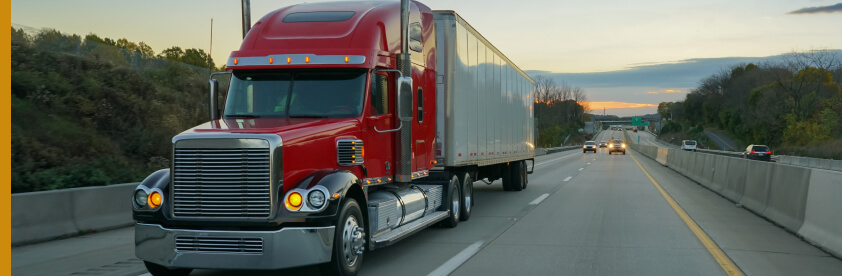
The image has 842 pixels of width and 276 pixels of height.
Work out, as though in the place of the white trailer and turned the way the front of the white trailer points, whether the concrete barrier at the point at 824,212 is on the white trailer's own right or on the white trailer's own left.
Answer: on the white trailer's own left

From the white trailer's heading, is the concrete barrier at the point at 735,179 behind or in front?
behind

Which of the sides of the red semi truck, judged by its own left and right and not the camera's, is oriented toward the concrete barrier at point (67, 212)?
right

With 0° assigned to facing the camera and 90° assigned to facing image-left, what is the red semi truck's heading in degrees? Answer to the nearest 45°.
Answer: approximately 45°

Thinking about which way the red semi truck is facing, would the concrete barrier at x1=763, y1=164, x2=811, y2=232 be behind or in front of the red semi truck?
behind

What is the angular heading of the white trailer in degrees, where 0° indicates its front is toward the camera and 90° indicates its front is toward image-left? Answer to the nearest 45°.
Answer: approximately 45°
